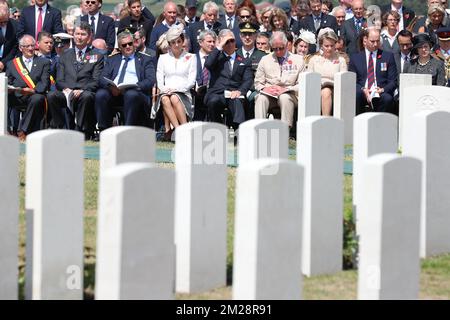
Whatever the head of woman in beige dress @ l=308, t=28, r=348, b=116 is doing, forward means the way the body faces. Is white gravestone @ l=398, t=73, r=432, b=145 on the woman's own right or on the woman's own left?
on the woman's own left

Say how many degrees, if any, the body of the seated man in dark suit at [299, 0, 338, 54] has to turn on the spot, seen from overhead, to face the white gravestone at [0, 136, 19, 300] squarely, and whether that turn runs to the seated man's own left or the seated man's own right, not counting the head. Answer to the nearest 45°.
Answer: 0° — they already face it

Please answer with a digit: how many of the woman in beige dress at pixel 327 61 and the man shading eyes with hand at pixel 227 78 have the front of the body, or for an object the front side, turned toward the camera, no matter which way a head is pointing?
2

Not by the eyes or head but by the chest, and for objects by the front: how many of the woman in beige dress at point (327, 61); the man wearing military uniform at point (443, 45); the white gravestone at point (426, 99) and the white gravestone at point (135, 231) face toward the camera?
3

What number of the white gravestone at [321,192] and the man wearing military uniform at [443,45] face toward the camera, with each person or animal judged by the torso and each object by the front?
1

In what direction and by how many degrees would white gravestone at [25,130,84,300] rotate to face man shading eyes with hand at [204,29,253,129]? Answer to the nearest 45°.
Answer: approximately 45° to its right

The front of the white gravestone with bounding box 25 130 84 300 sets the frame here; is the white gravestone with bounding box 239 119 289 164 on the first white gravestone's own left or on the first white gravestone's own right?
on the first white gravestone's own right

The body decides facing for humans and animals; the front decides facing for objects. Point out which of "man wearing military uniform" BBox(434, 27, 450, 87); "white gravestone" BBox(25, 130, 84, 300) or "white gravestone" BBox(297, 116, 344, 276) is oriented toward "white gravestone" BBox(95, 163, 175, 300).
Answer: the man wearing military uniform
